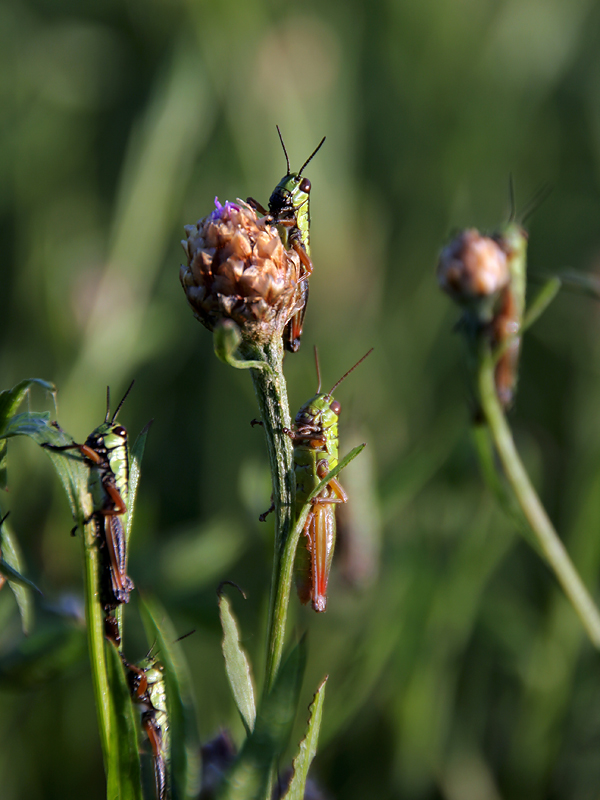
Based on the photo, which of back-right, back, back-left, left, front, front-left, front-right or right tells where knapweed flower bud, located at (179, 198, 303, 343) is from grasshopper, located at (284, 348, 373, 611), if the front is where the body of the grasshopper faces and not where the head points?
front-left
